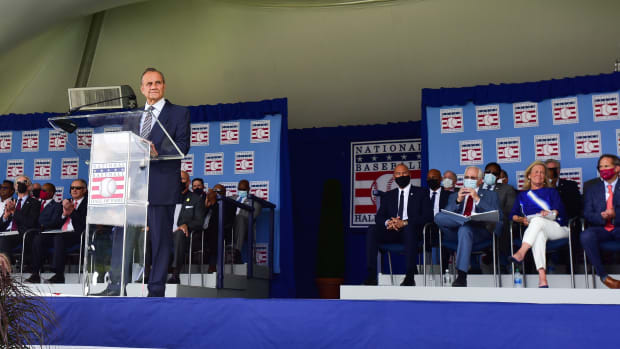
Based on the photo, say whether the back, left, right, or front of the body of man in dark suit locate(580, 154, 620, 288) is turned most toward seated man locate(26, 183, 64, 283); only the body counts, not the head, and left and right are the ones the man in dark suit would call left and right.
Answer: right

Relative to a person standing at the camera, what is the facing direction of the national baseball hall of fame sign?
facing the viewer

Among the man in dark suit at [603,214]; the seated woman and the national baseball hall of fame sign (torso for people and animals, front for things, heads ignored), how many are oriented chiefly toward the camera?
3

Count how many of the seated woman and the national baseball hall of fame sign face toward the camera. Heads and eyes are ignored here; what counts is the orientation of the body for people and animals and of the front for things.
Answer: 2

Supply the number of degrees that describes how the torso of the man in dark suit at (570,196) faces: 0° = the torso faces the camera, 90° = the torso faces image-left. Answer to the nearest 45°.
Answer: approximately 45°

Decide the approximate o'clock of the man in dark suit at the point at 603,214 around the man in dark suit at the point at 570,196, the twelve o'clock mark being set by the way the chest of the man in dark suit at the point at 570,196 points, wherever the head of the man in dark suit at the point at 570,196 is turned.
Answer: the man in dark suit at the point at 603,214 is roughly at 10 o'clock from the man in dark suit at the point at 570,196.

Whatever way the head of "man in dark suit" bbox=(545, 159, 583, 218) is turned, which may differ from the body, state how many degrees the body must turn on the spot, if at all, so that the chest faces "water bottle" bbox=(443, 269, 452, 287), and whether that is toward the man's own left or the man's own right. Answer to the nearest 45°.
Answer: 0° — they already face it

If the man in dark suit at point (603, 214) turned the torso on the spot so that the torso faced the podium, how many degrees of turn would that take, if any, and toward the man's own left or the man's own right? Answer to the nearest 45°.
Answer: approximately 45° to the man's own right

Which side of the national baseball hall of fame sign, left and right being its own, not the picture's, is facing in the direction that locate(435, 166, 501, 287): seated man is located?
front

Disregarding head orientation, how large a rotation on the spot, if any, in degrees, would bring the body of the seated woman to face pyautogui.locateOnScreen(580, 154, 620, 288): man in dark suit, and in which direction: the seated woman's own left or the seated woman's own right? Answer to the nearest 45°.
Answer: approximately 90° to the seated woman's own left

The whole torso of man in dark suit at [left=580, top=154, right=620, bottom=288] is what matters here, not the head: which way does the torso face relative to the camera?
toward the camera
